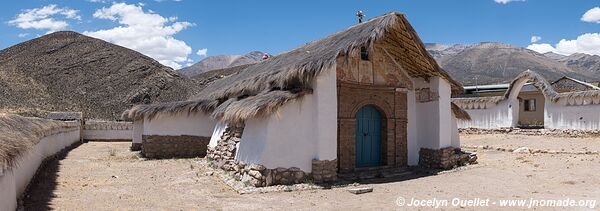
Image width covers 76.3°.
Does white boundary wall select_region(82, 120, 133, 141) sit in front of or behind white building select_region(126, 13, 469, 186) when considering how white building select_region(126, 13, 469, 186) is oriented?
behind

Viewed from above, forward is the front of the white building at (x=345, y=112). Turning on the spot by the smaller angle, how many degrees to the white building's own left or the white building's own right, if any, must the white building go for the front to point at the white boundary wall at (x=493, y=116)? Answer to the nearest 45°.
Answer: approximately 90° to the white building's own left

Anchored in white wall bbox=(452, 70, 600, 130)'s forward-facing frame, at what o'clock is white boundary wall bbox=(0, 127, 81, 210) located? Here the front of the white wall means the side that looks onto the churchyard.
The white boundary wall is roughly at 1 o'clock from the white wall.

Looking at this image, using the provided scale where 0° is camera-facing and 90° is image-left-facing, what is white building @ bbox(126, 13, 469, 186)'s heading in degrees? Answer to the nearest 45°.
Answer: approximately 315°

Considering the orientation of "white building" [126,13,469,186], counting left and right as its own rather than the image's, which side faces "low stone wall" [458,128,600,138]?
left

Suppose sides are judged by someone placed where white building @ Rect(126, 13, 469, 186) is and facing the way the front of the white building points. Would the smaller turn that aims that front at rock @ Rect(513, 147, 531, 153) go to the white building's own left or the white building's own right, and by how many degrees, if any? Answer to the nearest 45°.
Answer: approximately 90° to the white building's own left

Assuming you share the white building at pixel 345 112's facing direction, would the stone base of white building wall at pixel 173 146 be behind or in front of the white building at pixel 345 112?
behind

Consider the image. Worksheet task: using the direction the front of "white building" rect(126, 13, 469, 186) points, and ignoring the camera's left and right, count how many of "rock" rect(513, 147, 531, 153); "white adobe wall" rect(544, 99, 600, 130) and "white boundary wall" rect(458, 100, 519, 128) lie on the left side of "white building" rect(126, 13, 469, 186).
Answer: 3
